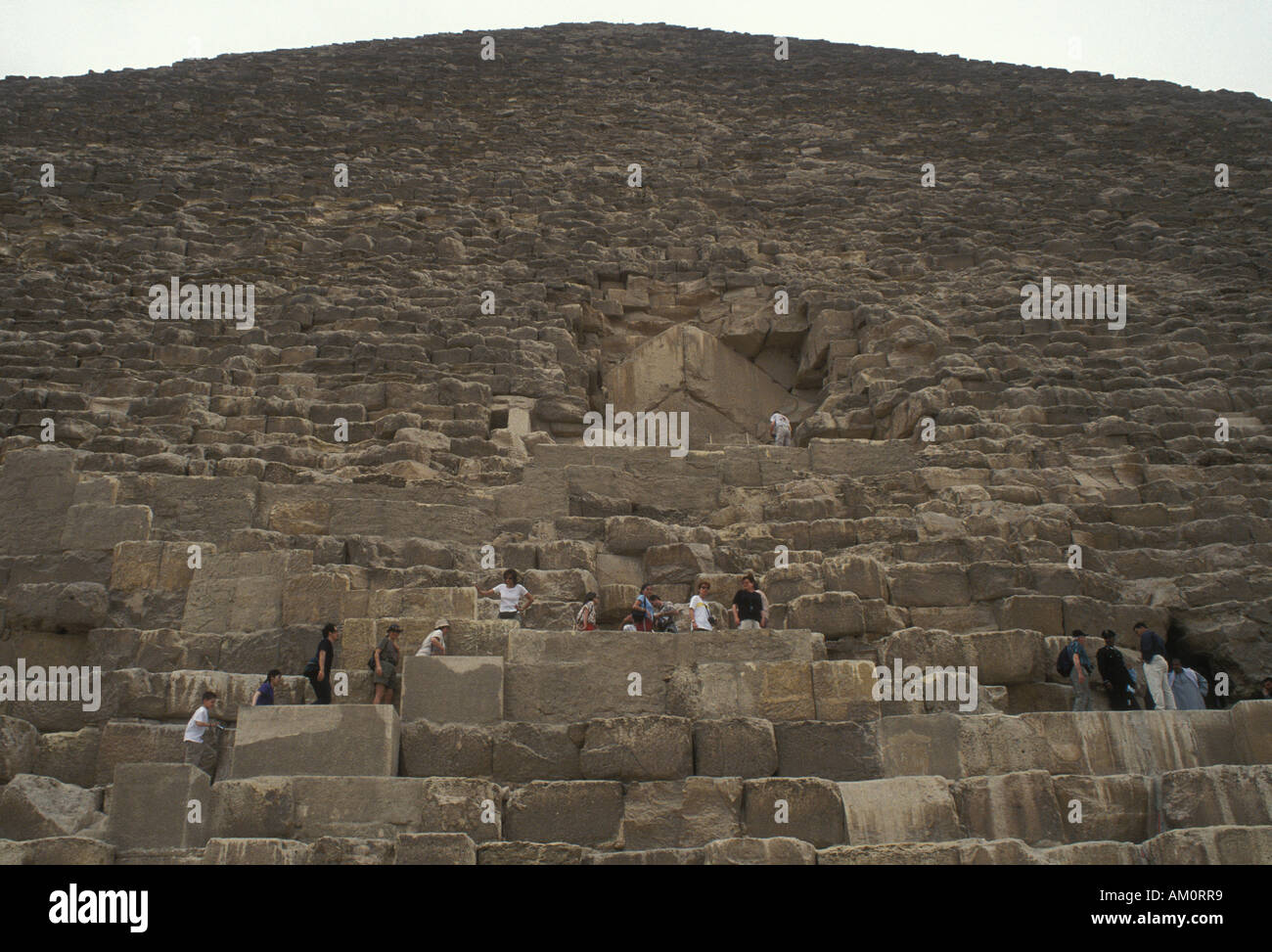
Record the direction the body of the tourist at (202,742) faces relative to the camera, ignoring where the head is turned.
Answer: to the viewer's right

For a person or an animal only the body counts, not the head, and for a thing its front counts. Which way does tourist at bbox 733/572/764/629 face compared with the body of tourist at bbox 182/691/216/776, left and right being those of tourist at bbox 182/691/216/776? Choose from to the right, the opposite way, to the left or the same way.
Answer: to the right

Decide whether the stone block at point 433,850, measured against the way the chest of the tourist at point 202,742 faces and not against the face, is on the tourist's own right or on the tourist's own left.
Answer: on the tourist's own right
